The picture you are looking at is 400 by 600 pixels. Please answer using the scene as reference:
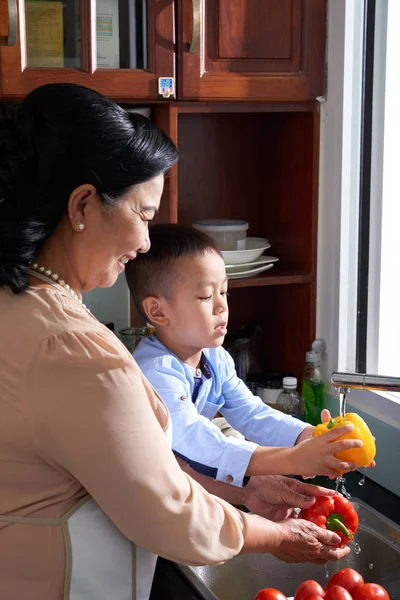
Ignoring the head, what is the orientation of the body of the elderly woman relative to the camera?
to the viewer's right

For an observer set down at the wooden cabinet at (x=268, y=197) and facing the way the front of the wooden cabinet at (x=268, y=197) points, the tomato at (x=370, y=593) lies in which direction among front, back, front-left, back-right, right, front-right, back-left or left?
front

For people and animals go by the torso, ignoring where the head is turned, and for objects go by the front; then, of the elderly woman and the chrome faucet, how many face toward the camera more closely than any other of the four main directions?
0

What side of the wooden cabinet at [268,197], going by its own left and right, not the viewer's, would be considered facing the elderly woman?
front

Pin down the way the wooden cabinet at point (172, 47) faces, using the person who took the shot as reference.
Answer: facing the viewer

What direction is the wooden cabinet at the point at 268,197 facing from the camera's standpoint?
toward the camera

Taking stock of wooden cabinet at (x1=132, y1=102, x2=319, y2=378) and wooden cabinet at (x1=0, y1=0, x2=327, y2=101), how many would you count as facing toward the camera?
2

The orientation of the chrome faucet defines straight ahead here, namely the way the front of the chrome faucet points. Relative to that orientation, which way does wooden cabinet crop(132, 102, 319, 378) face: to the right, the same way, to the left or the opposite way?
to the left

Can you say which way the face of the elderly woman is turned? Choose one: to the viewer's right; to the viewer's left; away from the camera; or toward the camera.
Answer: to the viewer's right

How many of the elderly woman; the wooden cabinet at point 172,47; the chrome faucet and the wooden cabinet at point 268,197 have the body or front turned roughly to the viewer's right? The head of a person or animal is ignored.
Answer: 1
